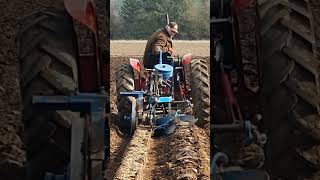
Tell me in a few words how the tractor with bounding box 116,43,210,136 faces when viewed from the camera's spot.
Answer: facing away from the viewer
